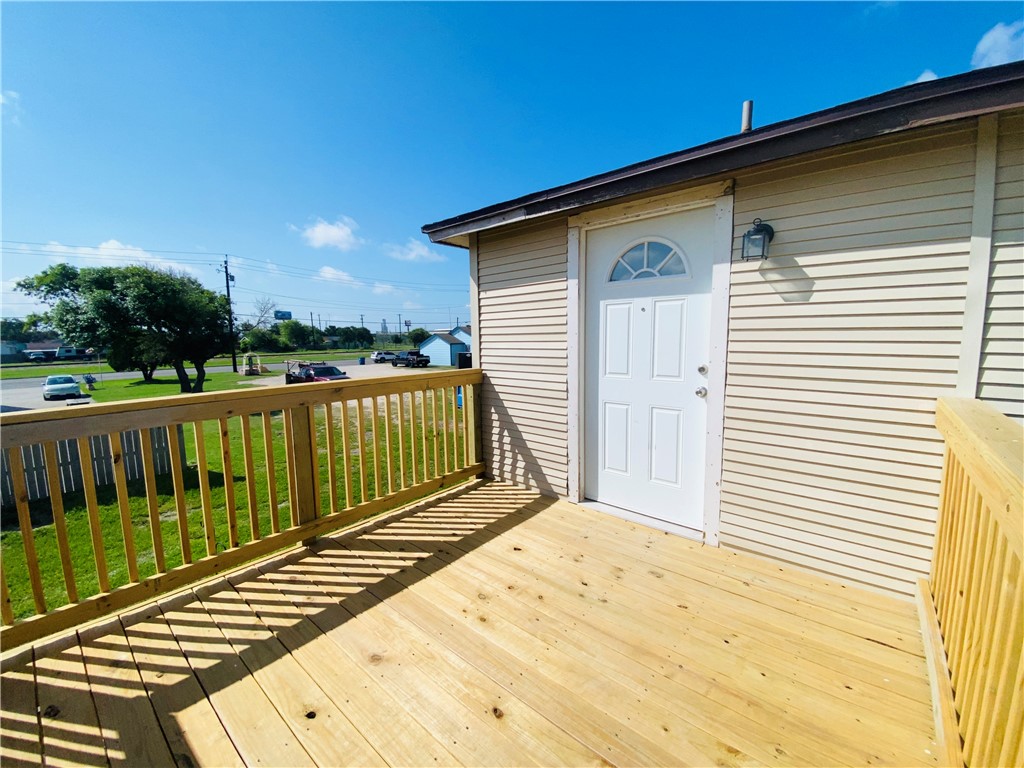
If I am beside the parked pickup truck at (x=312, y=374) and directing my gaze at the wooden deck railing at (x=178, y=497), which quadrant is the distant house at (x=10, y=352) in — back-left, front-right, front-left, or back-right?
back-right

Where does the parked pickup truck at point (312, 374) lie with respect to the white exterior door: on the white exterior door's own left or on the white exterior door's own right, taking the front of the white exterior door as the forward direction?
on the white exterior door's own right

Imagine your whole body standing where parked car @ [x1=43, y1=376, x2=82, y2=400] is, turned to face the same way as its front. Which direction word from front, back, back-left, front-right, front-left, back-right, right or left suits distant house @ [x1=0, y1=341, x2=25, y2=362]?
back

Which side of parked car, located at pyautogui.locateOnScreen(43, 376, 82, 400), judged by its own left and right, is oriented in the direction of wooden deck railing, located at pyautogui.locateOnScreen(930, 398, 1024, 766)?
front

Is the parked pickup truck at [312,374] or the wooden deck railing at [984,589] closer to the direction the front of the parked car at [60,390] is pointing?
the wooden deck railing

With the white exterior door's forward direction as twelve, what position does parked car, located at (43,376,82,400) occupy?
The parked car is roughly at 2 o'clock from the white exterior door.

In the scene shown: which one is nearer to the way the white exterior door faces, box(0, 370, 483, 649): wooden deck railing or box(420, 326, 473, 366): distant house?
the wooden deck railing

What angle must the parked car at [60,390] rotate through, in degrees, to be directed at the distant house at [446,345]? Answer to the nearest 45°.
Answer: approximately 90° to its left

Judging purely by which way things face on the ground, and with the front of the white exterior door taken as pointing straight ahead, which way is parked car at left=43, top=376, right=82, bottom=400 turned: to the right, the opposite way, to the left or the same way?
to the left

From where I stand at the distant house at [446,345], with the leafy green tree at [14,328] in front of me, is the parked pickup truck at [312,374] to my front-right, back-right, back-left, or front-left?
front-left

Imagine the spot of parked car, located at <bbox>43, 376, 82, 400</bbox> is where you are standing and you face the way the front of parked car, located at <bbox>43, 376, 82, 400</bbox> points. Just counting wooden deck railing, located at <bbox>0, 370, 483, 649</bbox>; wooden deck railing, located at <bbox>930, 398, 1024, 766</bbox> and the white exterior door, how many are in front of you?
3

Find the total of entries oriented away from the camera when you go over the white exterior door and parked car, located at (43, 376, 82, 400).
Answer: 0

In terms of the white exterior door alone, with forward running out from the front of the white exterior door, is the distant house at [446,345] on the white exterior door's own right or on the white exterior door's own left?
on the white exterior door's own right

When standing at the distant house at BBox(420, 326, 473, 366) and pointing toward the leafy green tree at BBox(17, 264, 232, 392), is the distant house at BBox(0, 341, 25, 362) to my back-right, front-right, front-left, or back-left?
front-right

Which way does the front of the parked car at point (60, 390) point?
toward the camera

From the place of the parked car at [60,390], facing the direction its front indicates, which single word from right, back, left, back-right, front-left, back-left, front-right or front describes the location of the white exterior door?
front

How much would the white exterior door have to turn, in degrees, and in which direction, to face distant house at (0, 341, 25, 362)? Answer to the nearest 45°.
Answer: approximately 45° to its right

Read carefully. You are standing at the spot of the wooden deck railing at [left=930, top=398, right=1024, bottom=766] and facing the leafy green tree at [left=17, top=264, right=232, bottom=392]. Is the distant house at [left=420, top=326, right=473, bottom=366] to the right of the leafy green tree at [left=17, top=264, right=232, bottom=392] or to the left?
right
